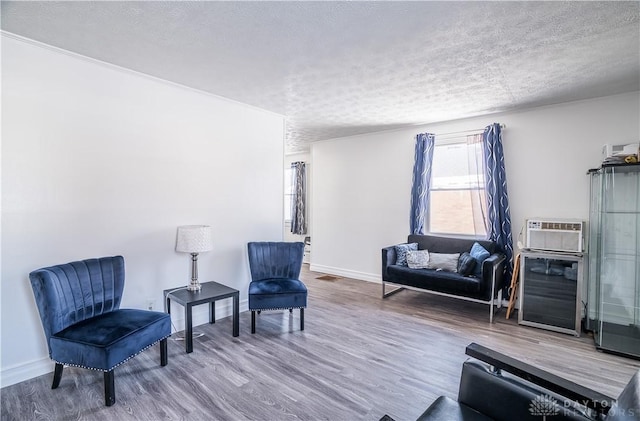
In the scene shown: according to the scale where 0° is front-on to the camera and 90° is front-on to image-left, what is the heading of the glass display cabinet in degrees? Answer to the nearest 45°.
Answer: approximately 45°

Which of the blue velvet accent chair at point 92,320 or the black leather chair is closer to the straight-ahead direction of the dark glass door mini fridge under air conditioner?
the black leather chair

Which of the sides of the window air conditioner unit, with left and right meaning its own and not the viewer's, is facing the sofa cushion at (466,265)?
right

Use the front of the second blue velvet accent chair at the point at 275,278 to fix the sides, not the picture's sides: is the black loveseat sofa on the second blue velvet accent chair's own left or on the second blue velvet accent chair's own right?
on the second blue velvet accent chair's own left

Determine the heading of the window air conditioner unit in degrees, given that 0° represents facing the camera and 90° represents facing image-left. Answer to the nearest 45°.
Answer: approximately 0°

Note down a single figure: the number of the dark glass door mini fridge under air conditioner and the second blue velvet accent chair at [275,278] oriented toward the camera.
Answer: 2

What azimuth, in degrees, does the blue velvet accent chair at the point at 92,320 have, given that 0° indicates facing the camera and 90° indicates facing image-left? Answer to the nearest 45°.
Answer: approximately 315°
